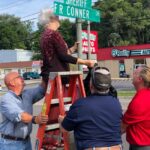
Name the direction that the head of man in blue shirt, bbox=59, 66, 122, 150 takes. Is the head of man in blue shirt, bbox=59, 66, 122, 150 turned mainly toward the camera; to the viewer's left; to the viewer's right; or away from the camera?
away from the camera

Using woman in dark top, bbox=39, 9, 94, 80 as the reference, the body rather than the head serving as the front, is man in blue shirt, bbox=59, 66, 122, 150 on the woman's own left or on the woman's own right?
on the woman's own right
